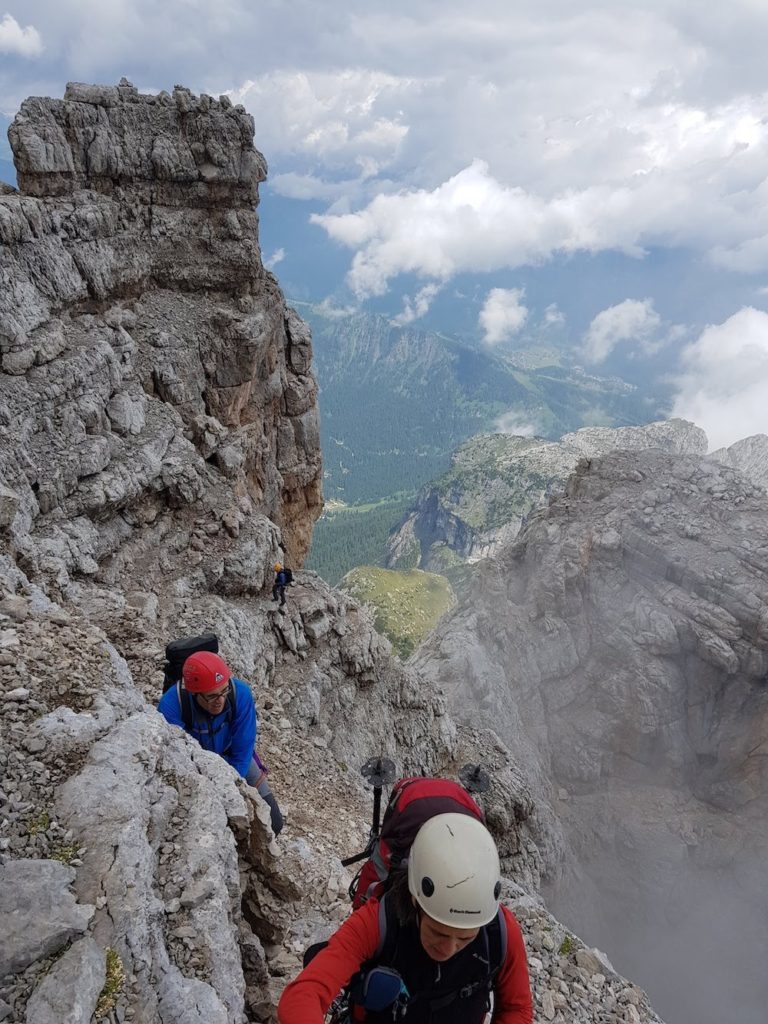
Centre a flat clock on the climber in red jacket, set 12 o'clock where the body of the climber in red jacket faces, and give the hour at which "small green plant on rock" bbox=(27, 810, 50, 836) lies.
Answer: The small green plant on rock is roughly at 3 o'clock from the climber in red jacket.

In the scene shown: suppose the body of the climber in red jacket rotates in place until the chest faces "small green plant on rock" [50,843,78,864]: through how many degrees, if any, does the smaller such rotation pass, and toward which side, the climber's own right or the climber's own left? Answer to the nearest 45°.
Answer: approximately 90° to the climber's own right

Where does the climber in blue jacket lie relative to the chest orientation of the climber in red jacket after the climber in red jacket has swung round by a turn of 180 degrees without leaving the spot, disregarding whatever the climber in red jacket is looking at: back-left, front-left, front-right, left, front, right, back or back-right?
front-left

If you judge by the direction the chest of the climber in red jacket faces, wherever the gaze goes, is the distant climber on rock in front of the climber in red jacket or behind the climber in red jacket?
behind

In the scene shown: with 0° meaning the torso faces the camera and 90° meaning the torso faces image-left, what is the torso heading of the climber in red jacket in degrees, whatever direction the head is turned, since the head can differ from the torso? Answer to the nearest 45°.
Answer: approximately 0°

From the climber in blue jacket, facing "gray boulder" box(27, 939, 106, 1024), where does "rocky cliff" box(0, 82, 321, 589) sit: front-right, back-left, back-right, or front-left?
back-right

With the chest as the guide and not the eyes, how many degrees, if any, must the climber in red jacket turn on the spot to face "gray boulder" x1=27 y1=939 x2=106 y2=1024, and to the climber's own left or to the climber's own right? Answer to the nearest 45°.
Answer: approximately 90° to the climber's own right

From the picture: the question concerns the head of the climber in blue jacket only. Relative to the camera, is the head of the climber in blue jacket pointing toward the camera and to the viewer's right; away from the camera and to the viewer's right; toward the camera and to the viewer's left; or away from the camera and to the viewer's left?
toward the camera and to the viewer's right

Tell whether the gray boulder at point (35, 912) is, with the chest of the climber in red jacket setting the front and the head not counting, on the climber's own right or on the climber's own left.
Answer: on the climber's own right

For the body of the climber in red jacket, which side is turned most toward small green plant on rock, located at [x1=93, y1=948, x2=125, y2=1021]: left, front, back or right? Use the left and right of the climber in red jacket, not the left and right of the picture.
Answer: right

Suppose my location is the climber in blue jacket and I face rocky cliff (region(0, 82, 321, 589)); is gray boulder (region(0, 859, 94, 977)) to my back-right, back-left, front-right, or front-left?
back-left

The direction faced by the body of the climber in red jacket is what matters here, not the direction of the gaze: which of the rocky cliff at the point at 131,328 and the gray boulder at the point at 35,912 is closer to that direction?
the gray boulder
